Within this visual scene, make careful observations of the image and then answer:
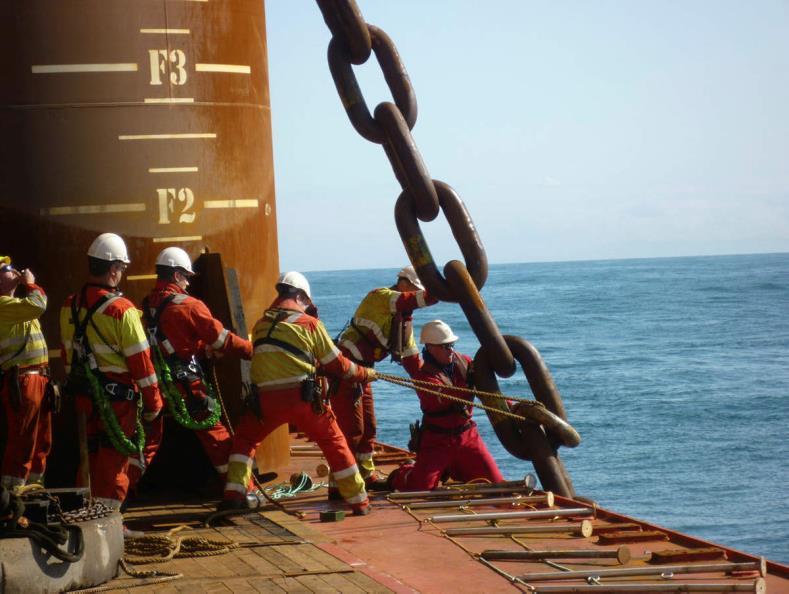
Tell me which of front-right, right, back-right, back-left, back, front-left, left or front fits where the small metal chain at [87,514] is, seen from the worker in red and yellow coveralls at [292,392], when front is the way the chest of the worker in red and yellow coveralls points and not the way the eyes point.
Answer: back

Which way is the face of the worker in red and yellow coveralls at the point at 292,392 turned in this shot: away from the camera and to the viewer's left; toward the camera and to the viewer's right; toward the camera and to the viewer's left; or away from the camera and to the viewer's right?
away from the camera and to the viewer's right

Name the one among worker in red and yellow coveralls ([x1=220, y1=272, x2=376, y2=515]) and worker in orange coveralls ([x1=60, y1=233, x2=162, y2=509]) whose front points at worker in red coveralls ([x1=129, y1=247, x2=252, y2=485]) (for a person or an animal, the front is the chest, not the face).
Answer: the worker in orange coveralls

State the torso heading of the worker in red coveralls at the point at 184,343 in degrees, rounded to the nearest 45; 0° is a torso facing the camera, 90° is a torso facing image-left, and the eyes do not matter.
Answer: approximately 270°

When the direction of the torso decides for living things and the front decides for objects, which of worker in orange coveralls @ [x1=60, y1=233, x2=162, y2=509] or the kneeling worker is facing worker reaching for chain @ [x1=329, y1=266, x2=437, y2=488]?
the worker in orange coveralls

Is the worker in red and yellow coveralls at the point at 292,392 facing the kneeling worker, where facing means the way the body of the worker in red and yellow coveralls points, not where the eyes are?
yes

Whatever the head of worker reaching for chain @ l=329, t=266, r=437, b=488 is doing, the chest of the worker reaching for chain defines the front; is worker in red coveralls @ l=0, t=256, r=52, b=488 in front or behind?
behind

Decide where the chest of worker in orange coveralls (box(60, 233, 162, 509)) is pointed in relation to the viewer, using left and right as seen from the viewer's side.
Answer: facing away from the viewer and to the right of the viewer

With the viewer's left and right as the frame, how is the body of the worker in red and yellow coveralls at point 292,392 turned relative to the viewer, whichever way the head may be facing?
facing away from the viewer and to the right of the viewer
